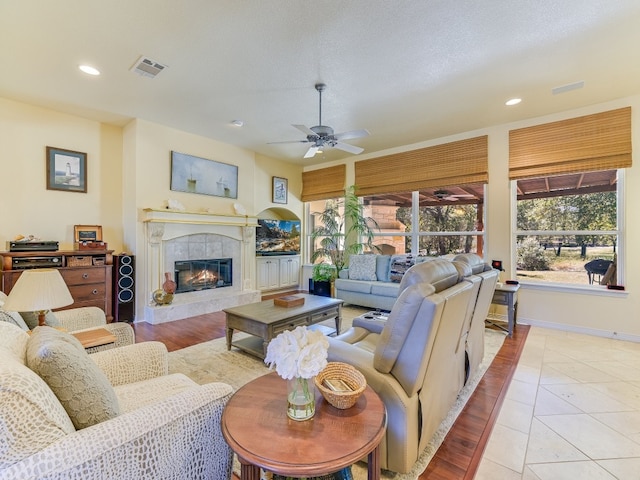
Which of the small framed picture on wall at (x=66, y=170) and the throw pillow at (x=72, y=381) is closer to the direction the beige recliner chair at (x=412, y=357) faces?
the small framed picture on wall

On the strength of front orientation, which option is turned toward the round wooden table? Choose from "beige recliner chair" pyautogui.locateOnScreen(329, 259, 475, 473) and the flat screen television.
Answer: the flat screen television

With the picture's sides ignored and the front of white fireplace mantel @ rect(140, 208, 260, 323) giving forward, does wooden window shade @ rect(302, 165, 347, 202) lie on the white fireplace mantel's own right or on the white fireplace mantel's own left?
on the white fireplace mantel's own left

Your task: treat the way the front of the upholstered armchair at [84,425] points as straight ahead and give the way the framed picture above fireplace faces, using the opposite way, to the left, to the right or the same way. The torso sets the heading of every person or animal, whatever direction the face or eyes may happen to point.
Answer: to the right

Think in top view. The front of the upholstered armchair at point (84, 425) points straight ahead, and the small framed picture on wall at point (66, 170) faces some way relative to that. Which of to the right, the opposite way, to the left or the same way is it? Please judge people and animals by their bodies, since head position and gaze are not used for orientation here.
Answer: to the right

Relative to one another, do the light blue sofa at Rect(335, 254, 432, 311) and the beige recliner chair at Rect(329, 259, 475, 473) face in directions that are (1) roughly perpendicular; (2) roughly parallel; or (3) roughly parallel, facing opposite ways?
roughly perpendicular

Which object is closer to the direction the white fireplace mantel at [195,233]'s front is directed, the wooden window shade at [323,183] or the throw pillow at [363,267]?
the throw pillow

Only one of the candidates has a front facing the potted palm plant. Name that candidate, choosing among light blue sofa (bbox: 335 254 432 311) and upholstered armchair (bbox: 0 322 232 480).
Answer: the upholstered armchair

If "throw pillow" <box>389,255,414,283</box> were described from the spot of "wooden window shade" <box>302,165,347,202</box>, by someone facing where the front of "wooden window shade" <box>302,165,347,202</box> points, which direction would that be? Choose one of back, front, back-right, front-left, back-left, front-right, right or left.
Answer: left

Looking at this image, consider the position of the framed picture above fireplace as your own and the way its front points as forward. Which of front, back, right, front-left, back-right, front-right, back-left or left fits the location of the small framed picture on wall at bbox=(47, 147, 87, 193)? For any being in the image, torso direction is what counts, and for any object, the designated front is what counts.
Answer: back-right
